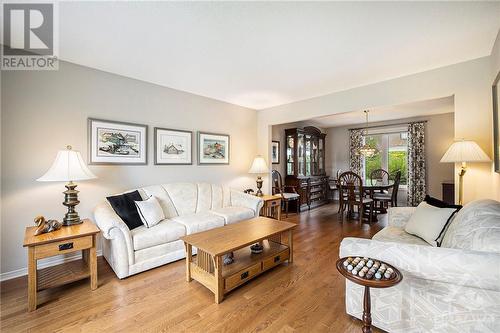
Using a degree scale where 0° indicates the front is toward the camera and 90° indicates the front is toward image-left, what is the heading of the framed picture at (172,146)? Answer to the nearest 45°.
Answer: approximately 315°

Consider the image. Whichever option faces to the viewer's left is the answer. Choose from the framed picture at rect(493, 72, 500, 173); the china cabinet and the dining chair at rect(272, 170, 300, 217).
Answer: the framed picture

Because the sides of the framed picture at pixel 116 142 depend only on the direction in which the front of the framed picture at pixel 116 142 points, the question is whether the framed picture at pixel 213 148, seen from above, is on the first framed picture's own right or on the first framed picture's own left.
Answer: on the first framed picture's own left

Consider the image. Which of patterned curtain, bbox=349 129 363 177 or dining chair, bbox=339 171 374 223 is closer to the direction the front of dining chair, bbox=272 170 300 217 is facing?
the dining chair

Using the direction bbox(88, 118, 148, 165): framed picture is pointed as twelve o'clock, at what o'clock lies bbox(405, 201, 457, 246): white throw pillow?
The white throw pillow is roughly at 12 o'clock from the framed picture.

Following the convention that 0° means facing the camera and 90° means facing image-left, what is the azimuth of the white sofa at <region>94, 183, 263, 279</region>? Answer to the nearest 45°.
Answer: approximately 315°

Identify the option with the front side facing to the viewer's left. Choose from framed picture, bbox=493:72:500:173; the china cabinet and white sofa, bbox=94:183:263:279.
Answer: the framed picture

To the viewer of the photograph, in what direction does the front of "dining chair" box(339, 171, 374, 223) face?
facing away from the viewer and to the right of the viewer

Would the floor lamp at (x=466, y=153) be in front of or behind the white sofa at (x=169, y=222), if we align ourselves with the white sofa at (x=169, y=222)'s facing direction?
in front

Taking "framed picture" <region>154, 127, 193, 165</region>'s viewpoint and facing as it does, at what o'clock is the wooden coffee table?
The wooden coffee table is roughly at 1 o'clock from the framed picture.

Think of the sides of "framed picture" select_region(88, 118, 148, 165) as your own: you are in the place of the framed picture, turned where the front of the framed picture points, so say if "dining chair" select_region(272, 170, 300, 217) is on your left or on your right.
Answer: on your left

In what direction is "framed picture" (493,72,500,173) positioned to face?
to the viewer's left

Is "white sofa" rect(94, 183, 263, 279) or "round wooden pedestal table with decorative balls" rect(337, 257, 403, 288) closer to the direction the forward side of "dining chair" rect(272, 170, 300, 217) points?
the round wooden pedestal table with decorative balls
